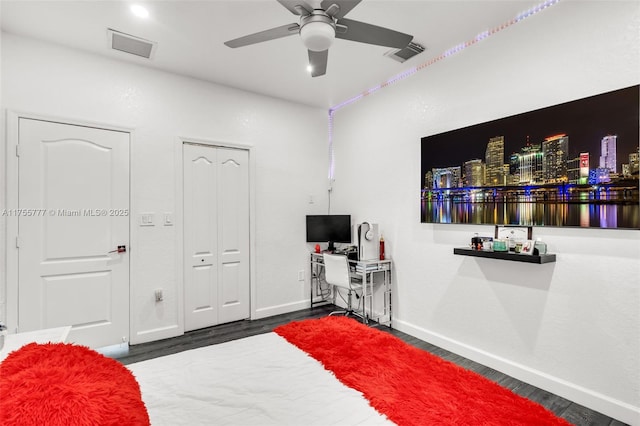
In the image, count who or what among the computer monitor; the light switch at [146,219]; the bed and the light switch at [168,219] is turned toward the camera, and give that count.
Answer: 3

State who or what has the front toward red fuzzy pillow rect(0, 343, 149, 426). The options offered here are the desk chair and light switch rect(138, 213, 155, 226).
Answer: the light switch

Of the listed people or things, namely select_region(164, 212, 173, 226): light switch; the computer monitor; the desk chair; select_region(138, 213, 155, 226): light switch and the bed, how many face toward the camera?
3

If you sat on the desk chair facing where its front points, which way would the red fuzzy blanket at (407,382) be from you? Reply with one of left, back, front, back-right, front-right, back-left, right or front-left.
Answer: back-right

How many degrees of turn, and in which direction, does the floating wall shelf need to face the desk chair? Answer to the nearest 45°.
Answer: approximately 45° to its right

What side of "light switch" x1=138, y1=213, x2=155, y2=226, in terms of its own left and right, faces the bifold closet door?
left

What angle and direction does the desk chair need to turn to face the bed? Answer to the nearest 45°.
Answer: approximately 135° to its right
